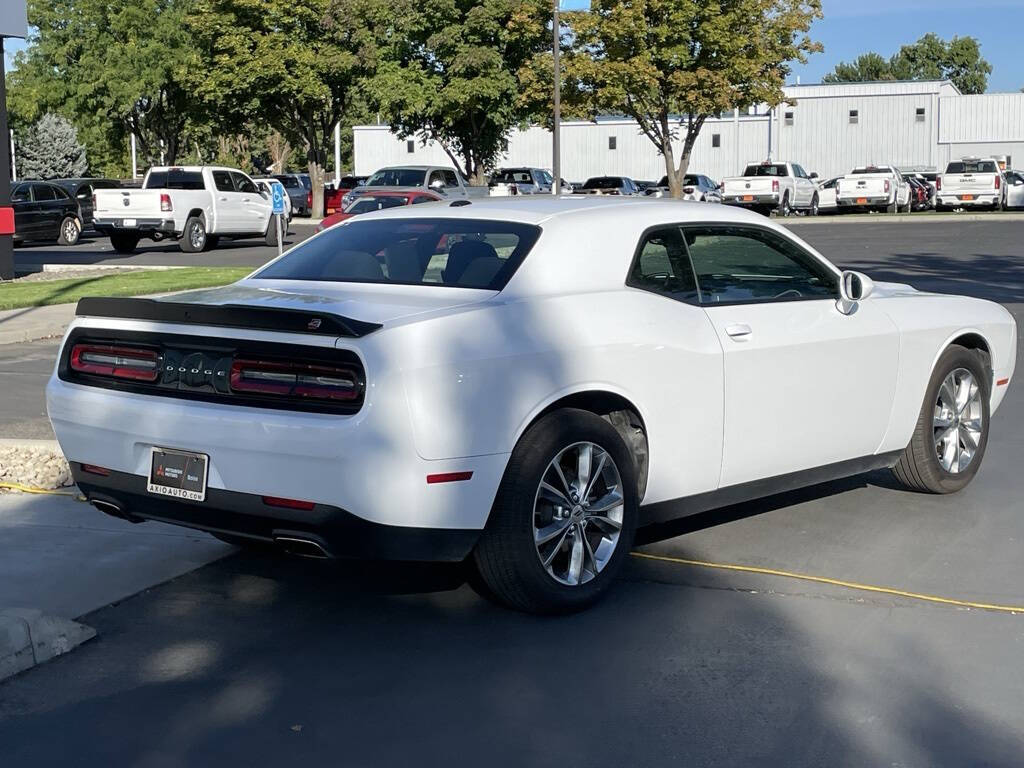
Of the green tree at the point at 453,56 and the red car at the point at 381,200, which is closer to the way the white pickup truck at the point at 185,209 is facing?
the green tree

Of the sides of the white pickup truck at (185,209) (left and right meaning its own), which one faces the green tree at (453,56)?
front

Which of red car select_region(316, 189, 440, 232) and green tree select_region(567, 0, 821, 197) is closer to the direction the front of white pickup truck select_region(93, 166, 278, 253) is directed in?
the green tree

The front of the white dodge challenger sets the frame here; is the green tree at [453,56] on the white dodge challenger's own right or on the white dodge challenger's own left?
on the white dodge challenger's own left

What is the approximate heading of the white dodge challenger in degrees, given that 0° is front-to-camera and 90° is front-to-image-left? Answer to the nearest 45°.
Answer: approximately 225°

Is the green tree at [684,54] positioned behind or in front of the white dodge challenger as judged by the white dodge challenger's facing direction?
in front

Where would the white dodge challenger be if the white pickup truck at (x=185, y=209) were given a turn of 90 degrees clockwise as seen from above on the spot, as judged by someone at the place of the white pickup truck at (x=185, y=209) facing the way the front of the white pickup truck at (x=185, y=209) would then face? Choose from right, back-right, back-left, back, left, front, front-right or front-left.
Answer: front-right

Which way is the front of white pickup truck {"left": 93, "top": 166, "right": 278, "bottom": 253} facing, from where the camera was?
facing away from the viewer and to the right of the viewer

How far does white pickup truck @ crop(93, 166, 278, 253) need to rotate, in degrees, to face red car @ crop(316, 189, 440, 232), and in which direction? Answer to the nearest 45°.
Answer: approximately 90° to its right

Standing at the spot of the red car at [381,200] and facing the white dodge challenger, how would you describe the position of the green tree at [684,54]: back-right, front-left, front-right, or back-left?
back-left
